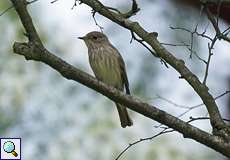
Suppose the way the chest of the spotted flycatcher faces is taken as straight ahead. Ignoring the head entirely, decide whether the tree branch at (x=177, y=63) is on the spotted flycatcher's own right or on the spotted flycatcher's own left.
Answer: on the spotted flycatcher's own left

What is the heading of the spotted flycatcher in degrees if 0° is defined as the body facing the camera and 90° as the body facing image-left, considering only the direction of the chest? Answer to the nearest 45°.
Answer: approximately 45°
